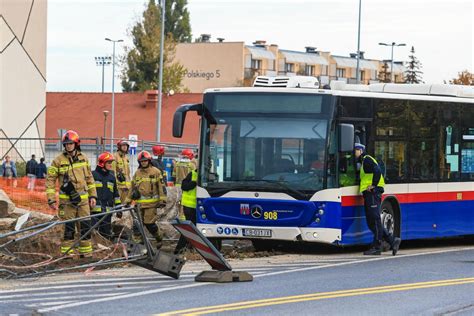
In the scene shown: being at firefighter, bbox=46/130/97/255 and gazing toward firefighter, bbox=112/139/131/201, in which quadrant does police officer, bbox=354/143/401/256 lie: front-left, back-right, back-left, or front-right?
front-right

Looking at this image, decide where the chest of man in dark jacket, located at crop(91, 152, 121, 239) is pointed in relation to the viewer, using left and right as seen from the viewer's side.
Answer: facing the viewer and to the right of the viewer

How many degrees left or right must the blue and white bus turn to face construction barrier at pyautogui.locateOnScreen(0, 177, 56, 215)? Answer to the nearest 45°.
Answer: approximately 90° to its right

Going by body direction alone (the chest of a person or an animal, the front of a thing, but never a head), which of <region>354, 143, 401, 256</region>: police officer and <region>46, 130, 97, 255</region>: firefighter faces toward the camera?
the firefighter

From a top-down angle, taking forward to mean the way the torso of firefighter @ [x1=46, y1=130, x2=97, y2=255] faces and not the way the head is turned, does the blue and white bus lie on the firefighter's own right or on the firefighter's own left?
on the firefighter's own left

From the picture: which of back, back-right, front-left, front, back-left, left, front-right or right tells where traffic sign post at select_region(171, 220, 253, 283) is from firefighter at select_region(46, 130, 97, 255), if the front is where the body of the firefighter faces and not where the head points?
front-left

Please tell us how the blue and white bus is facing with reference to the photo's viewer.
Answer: facing the viewer and to the left of the viewer

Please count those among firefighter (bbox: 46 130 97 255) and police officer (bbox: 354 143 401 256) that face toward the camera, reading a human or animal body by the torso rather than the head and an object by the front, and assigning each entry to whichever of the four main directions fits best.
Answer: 1

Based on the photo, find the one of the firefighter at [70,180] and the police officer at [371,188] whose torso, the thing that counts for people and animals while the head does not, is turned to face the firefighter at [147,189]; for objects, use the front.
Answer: the police officer

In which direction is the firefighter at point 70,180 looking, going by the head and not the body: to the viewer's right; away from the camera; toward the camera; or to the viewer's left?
toward the camera

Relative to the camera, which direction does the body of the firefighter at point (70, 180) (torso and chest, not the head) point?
toward the camera

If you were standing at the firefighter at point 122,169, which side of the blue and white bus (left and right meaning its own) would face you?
right

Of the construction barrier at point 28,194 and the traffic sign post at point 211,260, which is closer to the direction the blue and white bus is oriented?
the traffic sign post

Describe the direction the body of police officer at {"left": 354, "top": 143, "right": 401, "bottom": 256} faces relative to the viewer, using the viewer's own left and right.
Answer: facing to the left of the viewer
